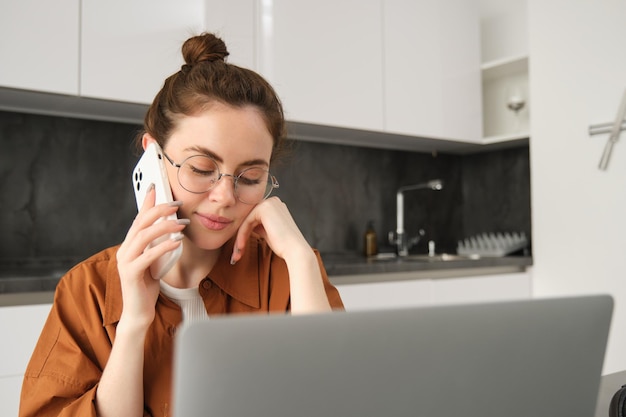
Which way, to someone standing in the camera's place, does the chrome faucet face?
facing the viewer and to the right of the viewer

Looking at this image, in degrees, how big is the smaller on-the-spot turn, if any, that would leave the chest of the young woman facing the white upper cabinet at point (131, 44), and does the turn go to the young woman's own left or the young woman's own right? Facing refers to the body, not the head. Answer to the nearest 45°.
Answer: approximately 135° to the young woman's own left

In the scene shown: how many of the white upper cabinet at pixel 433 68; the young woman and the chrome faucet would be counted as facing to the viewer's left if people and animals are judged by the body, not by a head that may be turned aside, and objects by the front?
0

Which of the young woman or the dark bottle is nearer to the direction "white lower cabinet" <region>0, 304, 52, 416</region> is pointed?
the young woman

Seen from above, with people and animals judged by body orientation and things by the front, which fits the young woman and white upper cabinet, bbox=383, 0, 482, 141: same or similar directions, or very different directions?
same or similar directions

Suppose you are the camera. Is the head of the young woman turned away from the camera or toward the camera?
toward the camera

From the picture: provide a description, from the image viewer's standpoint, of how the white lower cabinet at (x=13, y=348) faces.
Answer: facing the viewer

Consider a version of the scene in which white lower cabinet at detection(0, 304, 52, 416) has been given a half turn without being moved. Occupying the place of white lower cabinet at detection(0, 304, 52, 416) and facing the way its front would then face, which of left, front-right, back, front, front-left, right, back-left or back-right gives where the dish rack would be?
right

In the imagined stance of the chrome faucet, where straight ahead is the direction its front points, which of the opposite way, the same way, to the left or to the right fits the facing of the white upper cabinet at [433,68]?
the same way

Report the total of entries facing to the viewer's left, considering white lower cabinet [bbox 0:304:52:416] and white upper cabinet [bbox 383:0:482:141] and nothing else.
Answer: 0

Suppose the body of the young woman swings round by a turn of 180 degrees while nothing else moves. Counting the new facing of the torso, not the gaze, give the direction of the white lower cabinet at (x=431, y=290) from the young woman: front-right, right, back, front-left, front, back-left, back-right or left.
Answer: right
